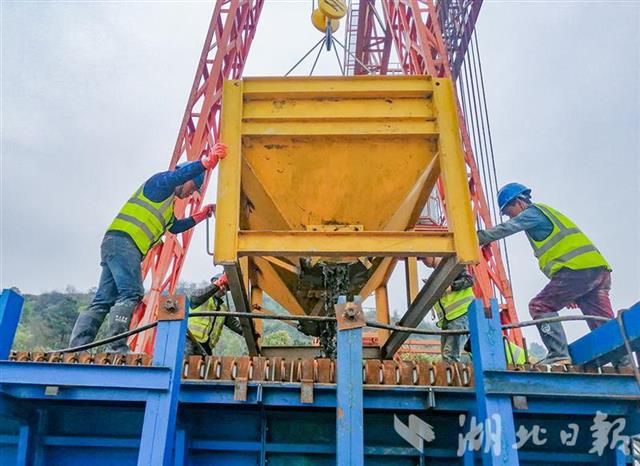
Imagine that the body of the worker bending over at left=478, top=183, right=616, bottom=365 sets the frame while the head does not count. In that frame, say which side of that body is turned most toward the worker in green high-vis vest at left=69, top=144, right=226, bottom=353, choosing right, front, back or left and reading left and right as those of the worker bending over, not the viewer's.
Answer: front

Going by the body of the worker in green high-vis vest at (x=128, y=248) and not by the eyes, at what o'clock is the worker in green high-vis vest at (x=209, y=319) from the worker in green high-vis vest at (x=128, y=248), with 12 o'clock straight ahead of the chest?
the worker in green high-vis vest at (x=209, y=319) is roughly at 10 o'clock from the worker in green high-vis vest at (x=128, y=248).

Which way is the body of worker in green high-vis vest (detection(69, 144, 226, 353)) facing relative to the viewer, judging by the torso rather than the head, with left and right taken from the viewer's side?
facing to the right of the viewer

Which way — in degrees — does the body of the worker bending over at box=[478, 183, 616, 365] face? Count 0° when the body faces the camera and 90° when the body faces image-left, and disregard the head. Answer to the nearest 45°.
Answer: approximately 90°

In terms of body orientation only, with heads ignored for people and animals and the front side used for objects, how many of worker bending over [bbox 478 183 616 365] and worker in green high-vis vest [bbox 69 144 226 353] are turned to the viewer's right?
1

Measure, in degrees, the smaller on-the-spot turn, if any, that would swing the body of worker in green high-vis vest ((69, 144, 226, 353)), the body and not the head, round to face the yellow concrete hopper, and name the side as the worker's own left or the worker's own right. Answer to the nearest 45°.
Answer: approximately 45° to the worker's own right

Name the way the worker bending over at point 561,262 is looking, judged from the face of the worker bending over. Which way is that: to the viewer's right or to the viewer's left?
to the viewer's left
